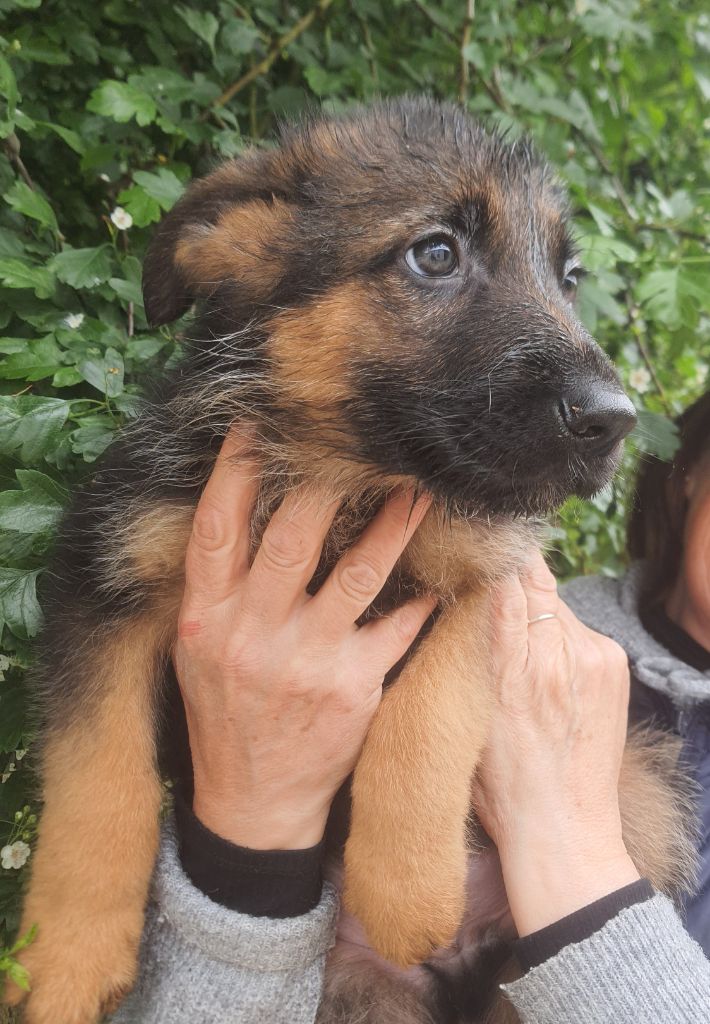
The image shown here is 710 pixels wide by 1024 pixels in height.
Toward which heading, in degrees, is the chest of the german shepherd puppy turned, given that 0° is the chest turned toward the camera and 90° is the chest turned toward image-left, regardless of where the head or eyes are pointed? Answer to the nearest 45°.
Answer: approximately 315°

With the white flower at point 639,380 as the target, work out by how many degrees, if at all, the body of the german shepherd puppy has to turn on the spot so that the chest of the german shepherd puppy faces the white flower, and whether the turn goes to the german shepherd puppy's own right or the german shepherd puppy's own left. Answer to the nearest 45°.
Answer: approximately 135° to the german shepherd puppy's own left

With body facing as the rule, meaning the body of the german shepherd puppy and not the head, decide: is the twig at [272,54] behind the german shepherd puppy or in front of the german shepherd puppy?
behind

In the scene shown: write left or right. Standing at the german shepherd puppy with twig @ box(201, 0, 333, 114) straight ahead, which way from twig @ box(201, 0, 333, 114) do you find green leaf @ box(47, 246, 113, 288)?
left

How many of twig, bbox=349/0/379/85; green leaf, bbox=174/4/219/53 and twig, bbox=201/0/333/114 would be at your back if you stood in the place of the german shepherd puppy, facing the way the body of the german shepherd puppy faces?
3

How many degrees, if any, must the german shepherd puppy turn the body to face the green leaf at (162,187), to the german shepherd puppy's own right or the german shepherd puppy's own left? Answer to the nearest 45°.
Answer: approximately 180°

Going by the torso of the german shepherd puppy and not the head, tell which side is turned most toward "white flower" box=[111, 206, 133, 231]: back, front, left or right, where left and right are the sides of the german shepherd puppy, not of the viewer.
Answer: back

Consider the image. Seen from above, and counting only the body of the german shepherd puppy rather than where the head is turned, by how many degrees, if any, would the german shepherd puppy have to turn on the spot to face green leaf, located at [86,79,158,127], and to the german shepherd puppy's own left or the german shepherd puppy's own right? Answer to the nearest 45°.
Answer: approximately 135° to the german shepherd puppy's own right

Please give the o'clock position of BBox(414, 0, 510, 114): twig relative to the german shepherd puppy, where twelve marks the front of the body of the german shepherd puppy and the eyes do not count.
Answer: The twig is roughly at 7 o'clock from the german shepherd puppy.

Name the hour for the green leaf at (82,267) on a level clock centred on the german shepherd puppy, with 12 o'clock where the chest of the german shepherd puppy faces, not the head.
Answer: The green leaf is roughly at 5 o'clock from the german shepherd puppy.

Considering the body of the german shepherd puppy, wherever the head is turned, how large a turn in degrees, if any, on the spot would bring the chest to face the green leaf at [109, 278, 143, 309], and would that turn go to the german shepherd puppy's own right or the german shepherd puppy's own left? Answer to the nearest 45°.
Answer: approximately 135° to the german shepherd puppy's own right

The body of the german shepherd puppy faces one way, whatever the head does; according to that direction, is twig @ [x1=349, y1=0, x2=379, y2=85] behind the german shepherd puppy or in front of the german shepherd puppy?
behind
